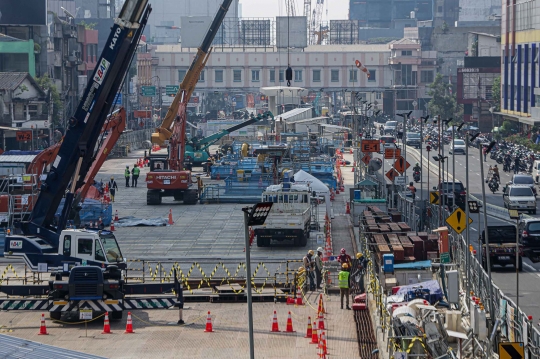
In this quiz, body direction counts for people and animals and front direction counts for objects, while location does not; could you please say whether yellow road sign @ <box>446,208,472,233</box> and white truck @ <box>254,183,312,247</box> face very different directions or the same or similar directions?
very different directions

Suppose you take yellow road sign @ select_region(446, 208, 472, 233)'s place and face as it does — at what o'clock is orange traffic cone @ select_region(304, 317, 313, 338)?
The orange traffic cone is roughly at 1 o'clock from the yellow road sign.

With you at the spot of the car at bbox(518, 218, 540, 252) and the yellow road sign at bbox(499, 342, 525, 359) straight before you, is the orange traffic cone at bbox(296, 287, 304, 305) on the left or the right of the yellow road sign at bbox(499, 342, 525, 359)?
right

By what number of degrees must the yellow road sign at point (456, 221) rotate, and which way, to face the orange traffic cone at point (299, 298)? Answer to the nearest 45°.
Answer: approximately 45° to its right

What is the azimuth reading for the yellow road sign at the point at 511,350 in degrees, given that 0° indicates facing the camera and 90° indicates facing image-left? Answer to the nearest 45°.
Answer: approximately 0°

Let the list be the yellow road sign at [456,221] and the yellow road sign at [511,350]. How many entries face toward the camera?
2

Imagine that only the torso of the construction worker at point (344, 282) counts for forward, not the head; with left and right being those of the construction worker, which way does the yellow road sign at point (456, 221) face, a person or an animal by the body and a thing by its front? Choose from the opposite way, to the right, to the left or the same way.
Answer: the opposite way

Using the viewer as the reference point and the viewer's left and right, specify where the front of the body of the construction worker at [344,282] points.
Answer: facing away from the viewer

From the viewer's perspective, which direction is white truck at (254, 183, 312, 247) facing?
away from the camera
